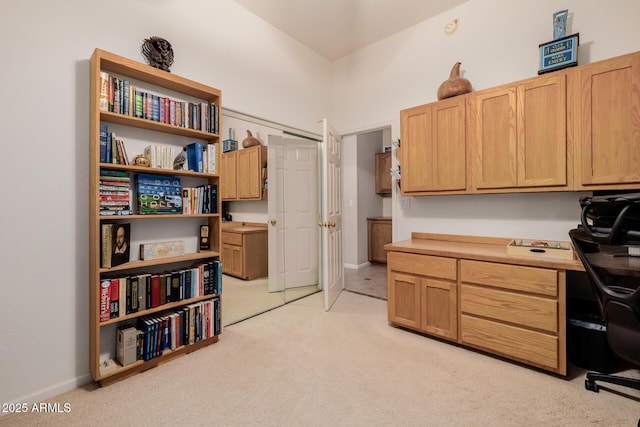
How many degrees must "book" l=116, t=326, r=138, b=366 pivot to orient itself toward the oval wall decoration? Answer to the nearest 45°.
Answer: approximately 45° to its left

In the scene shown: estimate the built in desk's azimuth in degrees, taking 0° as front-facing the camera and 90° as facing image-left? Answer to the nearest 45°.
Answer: approximately 45°

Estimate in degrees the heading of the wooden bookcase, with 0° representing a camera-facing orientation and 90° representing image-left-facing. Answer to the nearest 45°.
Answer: approximately 315°

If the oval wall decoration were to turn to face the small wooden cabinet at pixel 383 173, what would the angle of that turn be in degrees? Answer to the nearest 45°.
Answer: approximately 90° to its right

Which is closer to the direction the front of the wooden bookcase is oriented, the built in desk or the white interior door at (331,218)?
the built in desk

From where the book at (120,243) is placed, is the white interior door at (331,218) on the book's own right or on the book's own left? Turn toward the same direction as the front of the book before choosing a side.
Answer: on the book's own left

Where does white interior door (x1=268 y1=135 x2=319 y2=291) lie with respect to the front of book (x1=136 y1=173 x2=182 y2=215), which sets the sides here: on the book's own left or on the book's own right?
on the book's own left

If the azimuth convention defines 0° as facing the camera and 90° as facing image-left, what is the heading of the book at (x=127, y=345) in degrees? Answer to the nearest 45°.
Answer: approximately 315°
